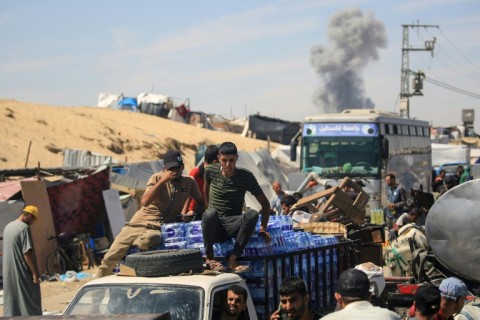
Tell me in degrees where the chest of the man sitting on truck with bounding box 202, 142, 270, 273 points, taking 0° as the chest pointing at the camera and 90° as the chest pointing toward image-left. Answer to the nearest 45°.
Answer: approximately 0°

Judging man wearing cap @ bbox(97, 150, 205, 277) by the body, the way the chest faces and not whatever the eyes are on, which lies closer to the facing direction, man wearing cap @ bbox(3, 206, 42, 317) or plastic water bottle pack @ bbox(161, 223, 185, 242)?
the plastic water bottle pack

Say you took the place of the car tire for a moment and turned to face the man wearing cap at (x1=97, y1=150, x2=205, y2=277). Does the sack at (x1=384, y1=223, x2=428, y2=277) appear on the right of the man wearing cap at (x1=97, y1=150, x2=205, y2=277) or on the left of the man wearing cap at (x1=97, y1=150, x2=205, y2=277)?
right

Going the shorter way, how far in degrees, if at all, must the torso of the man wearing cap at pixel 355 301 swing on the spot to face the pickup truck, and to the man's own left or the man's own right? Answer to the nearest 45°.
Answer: approximately 45° to the man's own left

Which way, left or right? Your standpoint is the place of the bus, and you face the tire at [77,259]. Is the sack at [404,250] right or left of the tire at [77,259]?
left

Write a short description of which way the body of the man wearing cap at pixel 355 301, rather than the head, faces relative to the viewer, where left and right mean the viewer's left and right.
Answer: facing away from the viewer

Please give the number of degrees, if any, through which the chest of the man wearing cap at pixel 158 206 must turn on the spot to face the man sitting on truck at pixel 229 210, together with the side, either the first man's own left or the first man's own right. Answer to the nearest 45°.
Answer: approximately 45° to the first man's own left

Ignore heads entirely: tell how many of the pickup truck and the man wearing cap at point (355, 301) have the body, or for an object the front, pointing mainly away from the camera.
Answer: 1

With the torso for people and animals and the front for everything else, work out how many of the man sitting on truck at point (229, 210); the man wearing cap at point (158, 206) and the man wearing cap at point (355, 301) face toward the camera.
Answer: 2

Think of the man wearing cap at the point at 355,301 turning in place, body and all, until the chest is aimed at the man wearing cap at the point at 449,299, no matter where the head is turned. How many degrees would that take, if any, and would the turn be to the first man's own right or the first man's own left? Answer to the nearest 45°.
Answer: approximately 45° to the first man's own right
